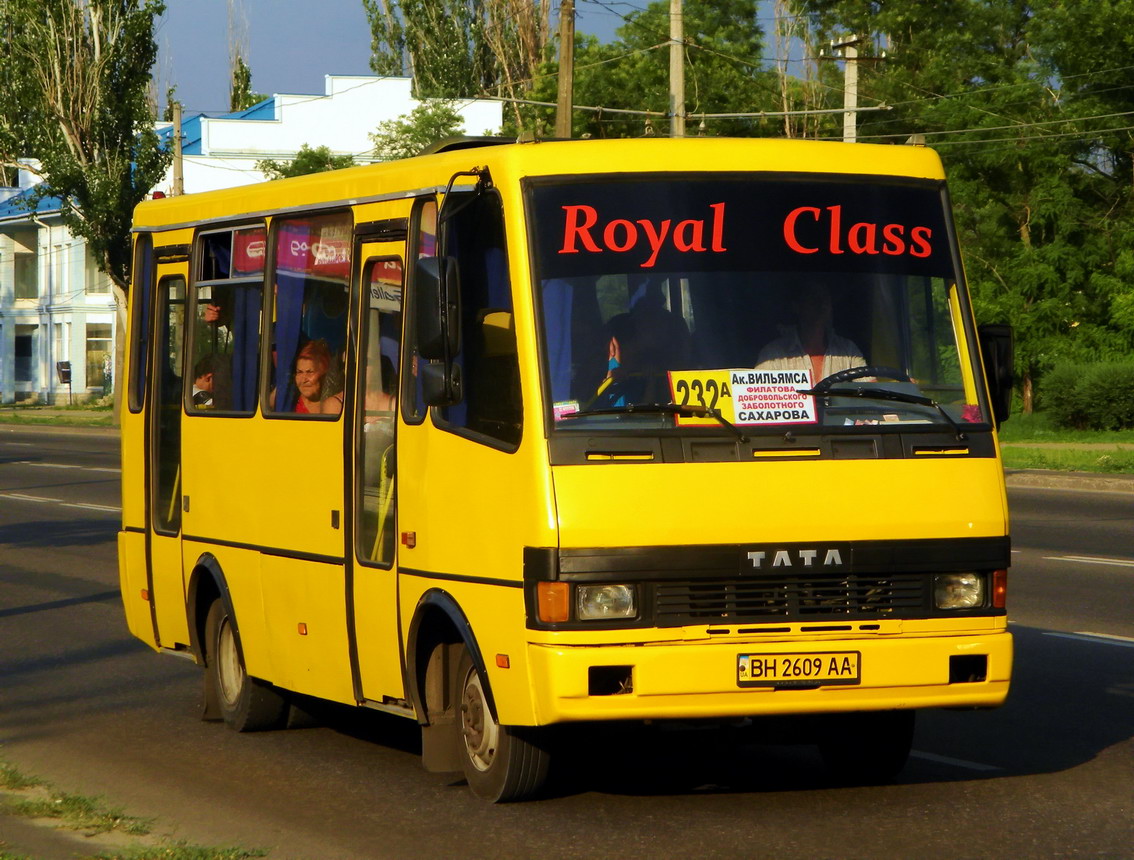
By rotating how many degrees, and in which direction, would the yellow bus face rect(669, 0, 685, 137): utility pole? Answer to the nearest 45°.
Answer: approximately 135° to its left

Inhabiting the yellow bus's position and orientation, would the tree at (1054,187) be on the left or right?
on its left

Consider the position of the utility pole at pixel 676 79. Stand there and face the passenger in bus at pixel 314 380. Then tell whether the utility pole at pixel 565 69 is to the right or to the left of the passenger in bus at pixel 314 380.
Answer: right

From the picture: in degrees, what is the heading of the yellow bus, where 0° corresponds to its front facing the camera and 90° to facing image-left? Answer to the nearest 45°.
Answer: approximately 315°

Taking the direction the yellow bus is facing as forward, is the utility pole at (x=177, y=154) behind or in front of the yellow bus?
behind

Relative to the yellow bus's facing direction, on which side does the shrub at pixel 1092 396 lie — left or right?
on its left

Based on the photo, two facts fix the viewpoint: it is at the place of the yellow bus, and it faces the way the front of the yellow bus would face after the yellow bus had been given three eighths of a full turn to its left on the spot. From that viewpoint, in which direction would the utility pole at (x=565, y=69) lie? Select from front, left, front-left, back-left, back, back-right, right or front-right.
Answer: front

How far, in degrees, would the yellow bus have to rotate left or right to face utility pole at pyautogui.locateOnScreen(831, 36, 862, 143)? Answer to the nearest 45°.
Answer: approximately 135° to its left
